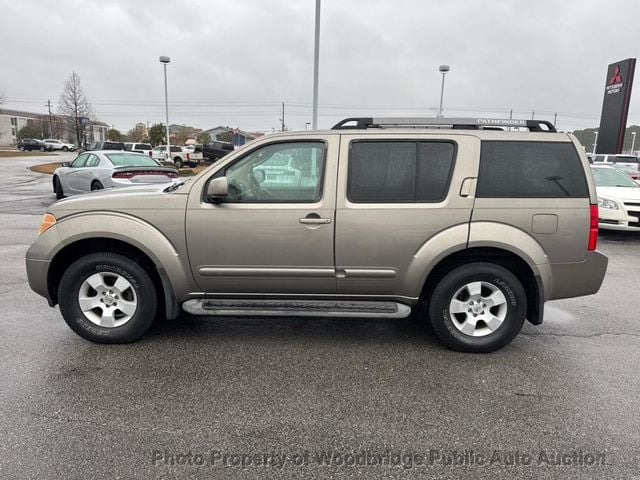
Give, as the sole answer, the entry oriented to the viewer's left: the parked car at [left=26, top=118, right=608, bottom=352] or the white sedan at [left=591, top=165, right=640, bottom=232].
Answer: the parked car

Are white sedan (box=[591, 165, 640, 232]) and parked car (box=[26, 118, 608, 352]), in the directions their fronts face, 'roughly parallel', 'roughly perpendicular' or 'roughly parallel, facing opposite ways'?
roughly perpendicular

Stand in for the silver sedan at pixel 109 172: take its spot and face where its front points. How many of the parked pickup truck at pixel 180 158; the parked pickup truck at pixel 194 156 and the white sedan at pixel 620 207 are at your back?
1

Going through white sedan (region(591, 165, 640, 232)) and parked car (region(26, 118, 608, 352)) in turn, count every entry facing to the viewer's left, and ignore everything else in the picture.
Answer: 1

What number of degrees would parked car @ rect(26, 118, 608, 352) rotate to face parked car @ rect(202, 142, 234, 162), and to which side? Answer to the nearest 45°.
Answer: approximately 90° to its right

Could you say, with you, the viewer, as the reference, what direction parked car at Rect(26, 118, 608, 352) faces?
facing to the left of the viewer

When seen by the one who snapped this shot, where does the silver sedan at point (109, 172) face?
facing away from the viewer and to the left of the viewer

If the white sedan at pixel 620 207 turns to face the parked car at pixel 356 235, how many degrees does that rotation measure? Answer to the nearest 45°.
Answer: approximately 45° to its right

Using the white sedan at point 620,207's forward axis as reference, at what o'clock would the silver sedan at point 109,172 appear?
the silver sedan at point 109,172 is roughly at 4 o'clock from the white sedan at point 620,207.
